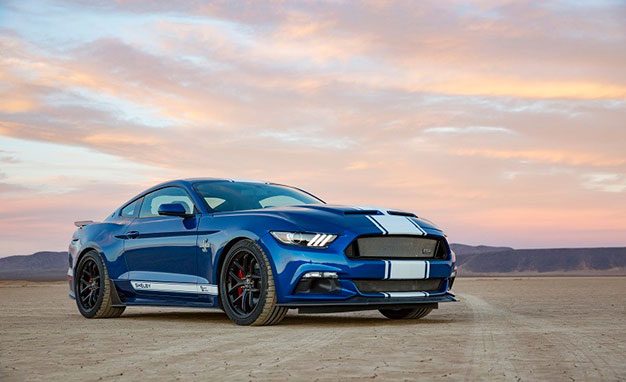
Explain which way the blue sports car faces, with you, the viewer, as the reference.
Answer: facing the viewer and to the right of the viewer
